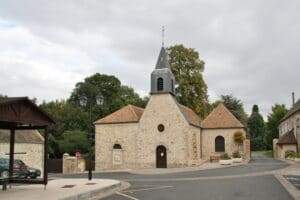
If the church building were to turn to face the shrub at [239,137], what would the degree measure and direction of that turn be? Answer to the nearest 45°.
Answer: approximately 90° to its left

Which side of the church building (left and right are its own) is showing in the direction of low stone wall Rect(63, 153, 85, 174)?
right

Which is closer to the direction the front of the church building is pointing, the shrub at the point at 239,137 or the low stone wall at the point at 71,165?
the low stone wall

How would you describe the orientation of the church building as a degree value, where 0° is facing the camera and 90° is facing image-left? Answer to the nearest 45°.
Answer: approximately 0°

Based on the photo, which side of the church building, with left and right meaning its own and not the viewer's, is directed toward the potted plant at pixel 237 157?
left
